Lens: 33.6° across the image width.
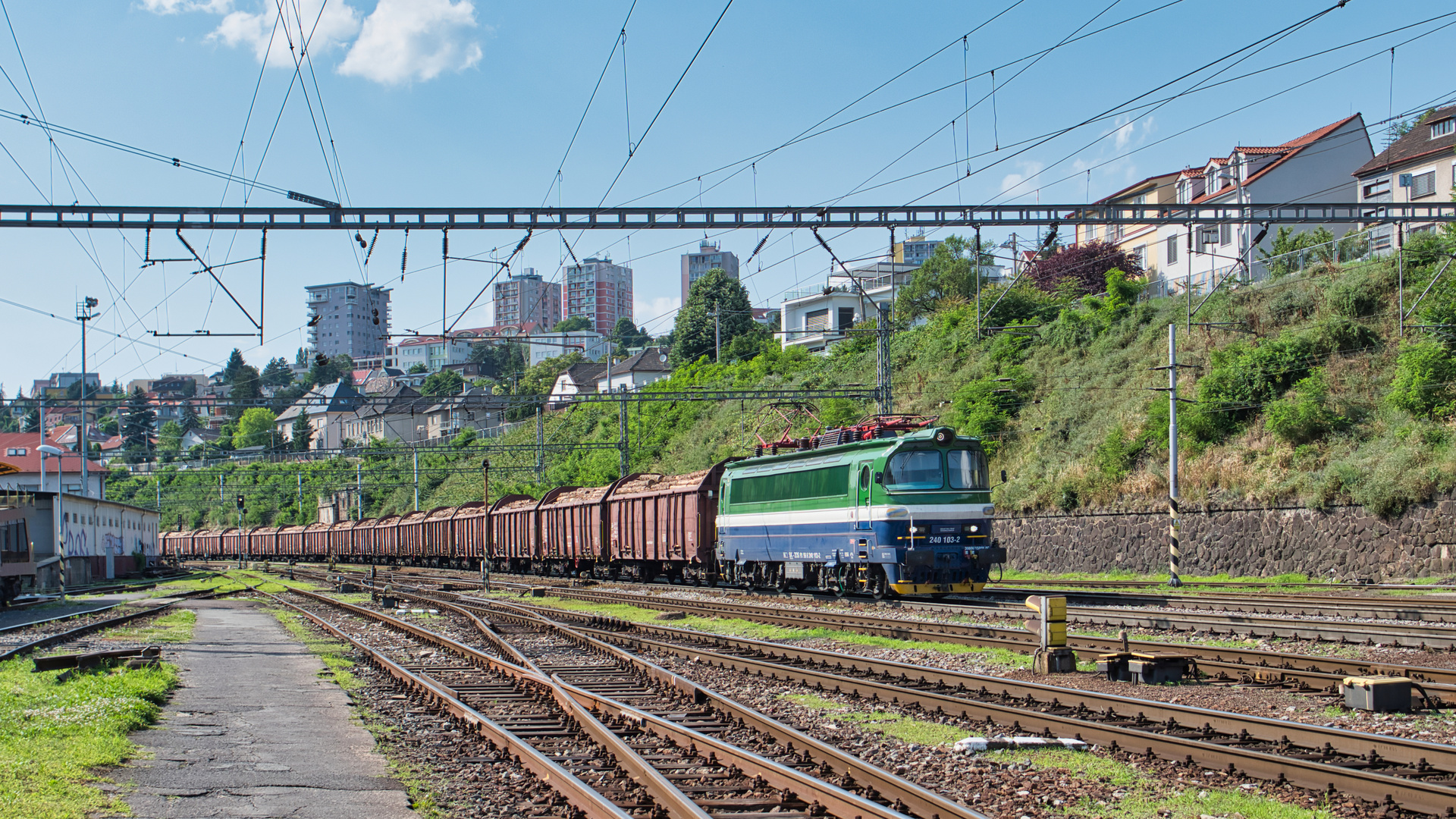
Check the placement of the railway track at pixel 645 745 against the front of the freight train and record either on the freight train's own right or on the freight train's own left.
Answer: on the freight train's own right

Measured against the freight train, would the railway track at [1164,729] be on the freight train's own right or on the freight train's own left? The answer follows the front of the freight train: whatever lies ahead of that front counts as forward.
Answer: on the freight train's own right

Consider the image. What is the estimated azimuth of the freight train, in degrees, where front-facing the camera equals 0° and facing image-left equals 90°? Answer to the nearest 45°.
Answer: approximately 315°

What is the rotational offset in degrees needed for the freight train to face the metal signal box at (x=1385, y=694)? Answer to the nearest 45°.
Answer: approximately 45° to its right
